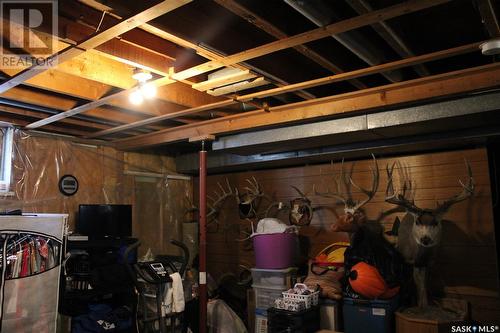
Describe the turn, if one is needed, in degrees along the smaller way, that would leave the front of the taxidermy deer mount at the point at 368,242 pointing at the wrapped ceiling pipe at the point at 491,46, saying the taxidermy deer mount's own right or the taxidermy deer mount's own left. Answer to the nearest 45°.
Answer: approximately 45° to the taxidermy deer mount's own left

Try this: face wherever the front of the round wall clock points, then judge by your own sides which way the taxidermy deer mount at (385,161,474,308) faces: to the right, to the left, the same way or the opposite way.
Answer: to the right

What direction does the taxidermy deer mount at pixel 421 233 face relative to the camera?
toward the camera

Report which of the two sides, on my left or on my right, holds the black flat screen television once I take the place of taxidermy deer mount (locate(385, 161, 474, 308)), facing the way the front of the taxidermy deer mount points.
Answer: on my right

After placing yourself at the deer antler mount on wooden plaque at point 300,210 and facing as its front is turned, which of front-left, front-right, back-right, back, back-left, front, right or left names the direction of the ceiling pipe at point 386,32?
front-left

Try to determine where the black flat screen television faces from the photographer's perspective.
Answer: facing the viewer

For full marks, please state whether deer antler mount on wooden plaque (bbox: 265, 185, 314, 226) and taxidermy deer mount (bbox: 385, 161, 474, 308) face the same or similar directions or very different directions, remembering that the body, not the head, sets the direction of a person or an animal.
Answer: same or similar directions

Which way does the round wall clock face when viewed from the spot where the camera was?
facing the viewer and to the right of the viewer

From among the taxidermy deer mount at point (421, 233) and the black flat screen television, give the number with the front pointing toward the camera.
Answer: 2

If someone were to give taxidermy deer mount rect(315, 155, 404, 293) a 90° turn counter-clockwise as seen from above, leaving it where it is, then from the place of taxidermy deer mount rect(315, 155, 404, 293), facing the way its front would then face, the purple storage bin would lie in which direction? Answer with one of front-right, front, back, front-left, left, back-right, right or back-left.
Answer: back-right
